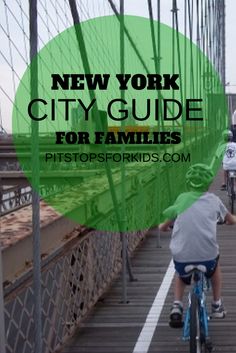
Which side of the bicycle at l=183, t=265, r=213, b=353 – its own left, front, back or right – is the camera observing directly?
back

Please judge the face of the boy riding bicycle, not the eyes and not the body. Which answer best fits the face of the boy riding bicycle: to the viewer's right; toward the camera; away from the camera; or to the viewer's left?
away from the camera

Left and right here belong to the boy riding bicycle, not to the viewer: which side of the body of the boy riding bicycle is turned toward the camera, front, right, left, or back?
back

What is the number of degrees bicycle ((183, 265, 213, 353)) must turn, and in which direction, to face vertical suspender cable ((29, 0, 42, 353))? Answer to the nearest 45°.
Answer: approximately 135° to its left

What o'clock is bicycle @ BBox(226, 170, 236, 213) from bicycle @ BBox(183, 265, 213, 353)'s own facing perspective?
bicycle @ BBox(226, 170, 236, 213) is roughly at 12 o'clock from bicycle @ BBox(183, 265, 213, 353).
